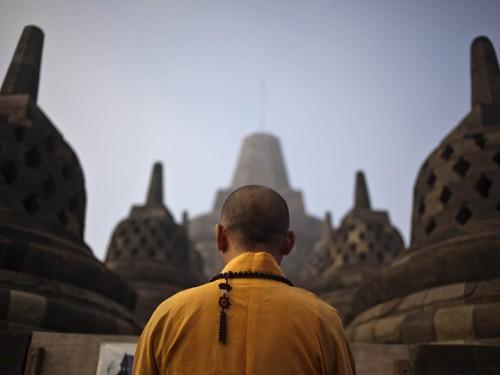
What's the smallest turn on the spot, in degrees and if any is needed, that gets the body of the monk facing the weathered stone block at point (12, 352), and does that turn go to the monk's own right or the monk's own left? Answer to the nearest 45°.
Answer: approximately 45° to the monk's own left

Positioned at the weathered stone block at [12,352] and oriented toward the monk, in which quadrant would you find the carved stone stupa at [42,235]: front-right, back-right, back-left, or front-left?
back-left

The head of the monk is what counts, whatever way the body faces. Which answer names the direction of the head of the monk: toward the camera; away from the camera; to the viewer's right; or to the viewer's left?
away from the camera

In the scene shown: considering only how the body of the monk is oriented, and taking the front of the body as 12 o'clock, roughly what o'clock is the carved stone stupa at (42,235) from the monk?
The carved stone stupa is roughly at 11 o'clock from the monk.

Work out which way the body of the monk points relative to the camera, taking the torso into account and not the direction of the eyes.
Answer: away from the camera
